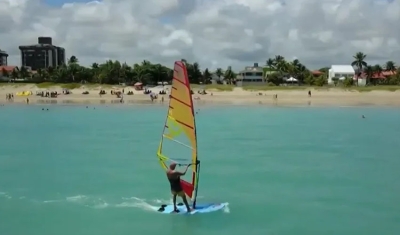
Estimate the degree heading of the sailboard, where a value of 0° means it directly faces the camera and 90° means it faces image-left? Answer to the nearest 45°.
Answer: approximately 270°

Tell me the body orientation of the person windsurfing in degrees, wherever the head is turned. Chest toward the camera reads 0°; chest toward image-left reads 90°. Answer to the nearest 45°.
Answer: approximately 225°
